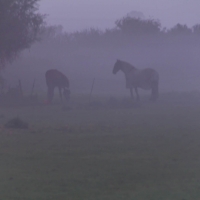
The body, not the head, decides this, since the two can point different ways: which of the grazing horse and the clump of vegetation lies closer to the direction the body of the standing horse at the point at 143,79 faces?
the grazing horse

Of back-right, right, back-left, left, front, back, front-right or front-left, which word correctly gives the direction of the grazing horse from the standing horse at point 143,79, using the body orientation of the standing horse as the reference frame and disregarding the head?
front

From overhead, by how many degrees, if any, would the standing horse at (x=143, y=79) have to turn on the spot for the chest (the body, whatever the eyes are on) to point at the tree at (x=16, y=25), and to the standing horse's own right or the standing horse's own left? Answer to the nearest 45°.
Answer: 0° — it already faces it

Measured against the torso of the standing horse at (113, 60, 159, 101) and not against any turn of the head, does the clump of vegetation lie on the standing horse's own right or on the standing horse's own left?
on the standing horse's own left

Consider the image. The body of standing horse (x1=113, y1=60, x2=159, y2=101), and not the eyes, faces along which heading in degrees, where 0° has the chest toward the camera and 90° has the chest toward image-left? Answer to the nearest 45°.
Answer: approximately 90°
